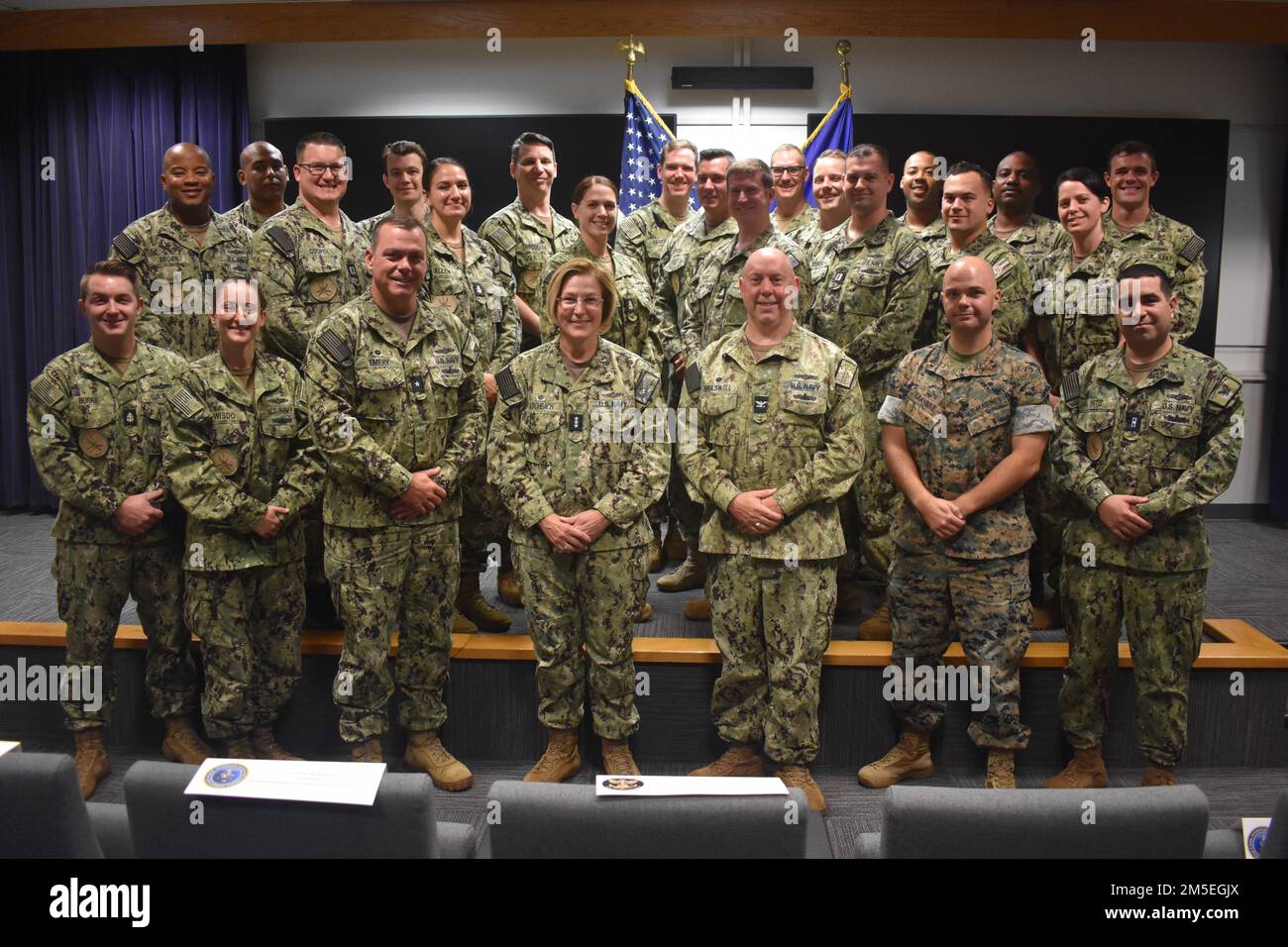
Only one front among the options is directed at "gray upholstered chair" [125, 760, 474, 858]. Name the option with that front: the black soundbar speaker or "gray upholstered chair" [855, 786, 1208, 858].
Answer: the black soundbar speaker

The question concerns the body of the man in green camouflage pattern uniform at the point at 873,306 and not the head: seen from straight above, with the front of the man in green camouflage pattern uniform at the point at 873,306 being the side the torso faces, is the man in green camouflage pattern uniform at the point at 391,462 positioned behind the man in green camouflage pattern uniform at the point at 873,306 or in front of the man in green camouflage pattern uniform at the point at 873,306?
in front

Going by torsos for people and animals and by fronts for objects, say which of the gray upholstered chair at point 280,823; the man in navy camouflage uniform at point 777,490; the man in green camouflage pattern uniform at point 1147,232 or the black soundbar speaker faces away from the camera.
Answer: the gray upholstered chair

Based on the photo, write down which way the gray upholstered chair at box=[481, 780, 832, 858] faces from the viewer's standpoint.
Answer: facing away from the viewer

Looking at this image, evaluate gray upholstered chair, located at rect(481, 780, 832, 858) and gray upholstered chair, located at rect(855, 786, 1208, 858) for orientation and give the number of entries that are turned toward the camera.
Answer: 0

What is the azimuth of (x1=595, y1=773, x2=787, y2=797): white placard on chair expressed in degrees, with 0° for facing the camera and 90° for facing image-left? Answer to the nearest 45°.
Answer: approximately 0°

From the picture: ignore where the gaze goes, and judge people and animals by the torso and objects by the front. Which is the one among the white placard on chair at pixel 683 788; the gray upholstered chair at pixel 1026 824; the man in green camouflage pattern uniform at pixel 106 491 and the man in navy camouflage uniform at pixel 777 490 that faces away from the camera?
the gray upholstered chair

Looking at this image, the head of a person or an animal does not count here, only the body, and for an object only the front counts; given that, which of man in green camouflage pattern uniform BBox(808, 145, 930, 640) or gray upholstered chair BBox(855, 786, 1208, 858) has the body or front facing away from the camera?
the gray upholstered chair

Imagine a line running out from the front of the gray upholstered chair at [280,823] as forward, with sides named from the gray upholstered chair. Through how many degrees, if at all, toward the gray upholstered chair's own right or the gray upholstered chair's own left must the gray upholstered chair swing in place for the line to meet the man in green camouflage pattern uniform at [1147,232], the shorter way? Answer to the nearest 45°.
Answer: approximately 45° to the gray upholstered chair's own right

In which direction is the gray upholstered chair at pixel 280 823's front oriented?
away from the camera

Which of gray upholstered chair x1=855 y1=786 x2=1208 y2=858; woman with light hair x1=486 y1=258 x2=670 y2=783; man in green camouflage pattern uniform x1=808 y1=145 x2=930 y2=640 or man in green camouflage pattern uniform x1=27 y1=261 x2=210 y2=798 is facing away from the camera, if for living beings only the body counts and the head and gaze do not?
the gray upholstered chair
